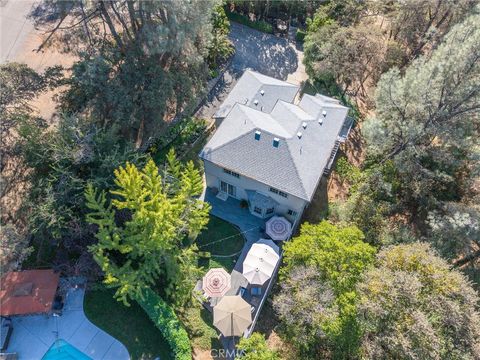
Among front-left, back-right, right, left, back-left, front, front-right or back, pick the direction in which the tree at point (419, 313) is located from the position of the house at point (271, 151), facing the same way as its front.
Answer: right

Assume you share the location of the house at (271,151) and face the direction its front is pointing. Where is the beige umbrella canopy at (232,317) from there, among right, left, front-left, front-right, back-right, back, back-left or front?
back-right

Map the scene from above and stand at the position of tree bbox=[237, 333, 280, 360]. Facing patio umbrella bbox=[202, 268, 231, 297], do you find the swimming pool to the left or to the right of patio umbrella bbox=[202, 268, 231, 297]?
left

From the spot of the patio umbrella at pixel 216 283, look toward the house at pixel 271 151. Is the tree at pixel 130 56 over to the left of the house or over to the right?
left

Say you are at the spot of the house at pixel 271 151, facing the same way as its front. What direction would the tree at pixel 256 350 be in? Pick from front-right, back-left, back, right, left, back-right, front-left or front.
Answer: back-right

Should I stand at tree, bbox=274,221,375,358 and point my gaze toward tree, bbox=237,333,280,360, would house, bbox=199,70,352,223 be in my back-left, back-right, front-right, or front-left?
back-right

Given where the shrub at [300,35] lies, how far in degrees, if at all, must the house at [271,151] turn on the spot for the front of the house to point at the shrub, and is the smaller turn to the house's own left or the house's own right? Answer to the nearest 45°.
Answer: approximately 45° to the house's own left

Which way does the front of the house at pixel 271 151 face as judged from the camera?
facing away from the viewer and to the right of the viewer
